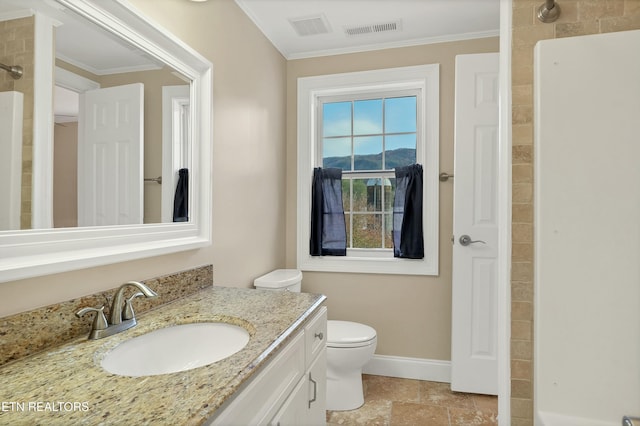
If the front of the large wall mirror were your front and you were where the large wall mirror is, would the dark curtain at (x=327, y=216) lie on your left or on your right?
on your left

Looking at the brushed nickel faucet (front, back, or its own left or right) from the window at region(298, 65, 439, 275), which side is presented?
left

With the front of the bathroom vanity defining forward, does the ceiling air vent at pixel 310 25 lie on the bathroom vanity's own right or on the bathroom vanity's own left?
on the bathroom vanity's own left

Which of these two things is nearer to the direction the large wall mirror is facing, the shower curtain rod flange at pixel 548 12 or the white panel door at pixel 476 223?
the shower curtain rod flange

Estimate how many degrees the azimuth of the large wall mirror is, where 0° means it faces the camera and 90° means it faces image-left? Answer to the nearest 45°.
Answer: approximately 315°

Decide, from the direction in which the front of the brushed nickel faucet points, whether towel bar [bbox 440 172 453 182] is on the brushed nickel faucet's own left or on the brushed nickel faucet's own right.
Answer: on the brushed nickel faucet's own left
